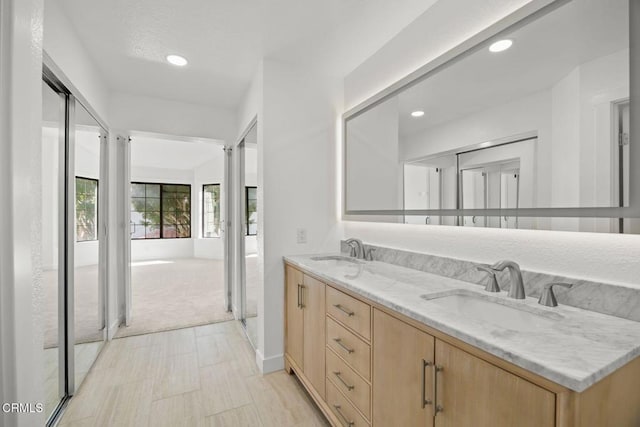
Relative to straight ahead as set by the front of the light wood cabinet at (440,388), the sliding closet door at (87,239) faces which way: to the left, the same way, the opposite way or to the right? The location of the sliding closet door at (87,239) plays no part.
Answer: the opposite way

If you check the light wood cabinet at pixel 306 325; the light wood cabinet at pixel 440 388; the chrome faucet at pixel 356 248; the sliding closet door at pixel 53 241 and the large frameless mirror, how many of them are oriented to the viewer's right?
1

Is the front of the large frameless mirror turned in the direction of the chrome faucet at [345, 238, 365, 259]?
no

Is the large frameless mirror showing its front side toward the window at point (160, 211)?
no

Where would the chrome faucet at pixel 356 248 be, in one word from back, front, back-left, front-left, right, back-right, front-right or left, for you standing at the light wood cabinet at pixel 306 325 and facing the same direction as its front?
back

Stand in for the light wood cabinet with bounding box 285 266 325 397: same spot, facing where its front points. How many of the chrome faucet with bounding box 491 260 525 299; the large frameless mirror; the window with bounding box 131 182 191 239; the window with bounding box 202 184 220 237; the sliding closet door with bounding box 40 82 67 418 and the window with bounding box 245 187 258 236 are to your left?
2

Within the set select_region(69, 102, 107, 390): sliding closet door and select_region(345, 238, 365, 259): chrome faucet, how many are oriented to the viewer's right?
1

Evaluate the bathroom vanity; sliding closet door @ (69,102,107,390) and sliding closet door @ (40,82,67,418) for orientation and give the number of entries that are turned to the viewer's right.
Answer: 2

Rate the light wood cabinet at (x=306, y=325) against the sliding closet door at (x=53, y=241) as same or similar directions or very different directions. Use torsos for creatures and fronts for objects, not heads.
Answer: very different directions

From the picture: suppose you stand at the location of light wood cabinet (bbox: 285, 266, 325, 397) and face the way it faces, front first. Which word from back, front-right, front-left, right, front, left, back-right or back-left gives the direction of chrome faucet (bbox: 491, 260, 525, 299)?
left

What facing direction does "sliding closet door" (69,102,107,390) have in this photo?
to the viewer's right

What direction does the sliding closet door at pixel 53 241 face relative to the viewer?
to the viewer's right

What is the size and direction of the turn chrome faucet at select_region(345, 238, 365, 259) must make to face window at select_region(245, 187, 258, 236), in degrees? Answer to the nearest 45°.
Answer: approximately 90° to its right

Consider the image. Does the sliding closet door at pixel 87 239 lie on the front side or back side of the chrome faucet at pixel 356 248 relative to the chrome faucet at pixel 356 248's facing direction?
on the front side

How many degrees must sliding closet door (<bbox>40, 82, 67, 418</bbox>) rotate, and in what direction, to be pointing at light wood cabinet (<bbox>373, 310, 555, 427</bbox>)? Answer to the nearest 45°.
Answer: approximately 45° to its right

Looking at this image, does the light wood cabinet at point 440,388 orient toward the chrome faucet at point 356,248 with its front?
no

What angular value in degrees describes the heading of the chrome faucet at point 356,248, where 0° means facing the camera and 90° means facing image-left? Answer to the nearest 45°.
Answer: approximately 45°

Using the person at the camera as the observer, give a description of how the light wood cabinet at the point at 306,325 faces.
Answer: facing the viewer and to the left of the viewer

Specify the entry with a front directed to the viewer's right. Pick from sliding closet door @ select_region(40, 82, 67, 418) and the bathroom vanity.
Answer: the sliding closet door
